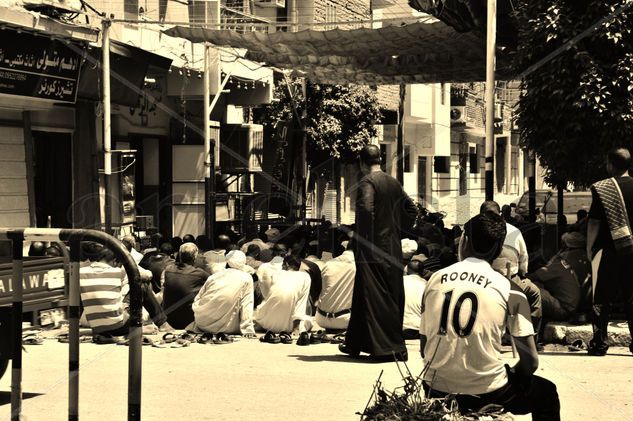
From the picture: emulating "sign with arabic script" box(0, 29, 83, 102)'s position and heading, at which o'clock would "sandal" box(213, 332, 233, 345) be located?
The sandal is roughly at 1 o'clock from the sign with arabic script.

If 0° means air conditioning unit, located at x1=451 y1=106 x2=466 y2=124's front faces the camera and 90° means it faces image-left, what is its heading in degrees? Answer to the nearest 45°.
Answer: approximately 45°

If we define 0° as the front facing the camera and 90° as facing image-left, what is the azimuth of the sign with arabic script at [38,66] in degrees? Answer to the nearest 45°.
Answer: approximately 315°

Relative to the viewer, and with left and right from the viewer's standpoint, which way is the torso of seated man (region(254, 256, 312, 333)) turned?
facing away from the viewer

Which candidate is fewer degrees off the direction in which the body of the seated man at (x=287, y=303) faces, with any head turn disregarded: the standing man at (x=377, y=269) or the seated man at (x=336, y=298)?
the seated man

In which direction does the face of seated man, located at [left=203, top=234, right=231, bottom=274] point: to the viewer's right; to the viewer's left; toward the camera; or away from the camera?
away from the camera

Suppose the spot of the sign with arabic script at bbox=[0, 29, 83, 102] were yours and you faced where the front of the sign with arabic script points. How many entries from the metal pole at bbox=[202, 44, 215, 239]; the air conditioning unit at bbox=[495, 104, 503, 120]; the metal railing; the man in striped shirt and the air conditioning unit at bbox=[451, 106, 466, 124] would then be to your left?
3

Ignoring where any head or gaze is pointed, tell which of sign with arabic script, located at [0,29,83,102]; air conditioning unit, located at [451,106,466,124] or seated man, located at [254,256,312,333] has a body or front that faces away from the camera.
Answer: the seated man

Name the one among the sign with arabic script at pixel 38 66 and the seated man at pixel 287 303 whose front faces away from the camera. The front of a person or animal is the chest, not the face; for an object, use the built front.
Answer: the seated man

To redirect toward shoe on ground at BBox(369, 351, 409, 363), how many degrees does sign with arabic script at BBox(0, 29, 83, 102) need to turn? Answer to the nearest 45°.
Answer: approximately 45° to its right
